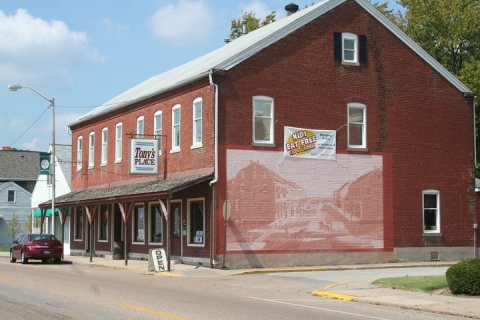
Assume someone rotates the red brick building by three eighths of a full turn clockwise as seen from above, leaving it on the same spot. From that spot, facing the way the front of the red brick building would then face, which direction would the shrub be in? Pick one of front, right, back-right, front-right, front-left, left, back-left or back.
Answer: back

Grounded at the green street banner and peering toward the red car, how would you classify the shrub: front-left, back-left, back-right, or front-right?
front-left

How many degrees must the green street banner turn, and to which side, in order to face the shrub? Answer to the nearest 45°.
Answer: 0° — it already faces it

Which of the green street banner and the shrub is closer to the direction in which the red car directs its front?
the green street banner

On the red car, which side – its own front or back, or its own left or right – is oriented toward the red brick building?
right

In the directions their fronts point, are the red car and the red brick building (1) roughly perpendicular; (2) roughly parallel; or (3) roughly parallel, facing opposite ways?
roughly perpendicular

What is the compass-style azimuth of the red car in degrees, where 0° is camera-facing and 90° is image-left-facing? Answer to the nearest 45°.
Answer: approximately 135°

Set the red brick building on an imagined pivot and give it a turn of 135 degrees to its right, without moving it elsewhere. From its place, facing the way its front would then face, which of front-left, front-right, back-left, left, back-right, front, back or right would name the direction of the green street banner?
front-left

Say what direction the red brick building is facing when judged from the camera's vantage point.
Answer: facing the viewer and to the left of the viewer

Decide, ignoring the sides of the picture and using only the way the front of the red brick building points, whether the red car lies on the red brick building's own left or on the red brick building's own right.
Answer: on the red brick building's own right

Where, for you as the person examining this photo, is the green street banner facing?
facing the viewer

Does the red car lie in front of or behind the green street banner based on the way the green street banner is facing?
in front
